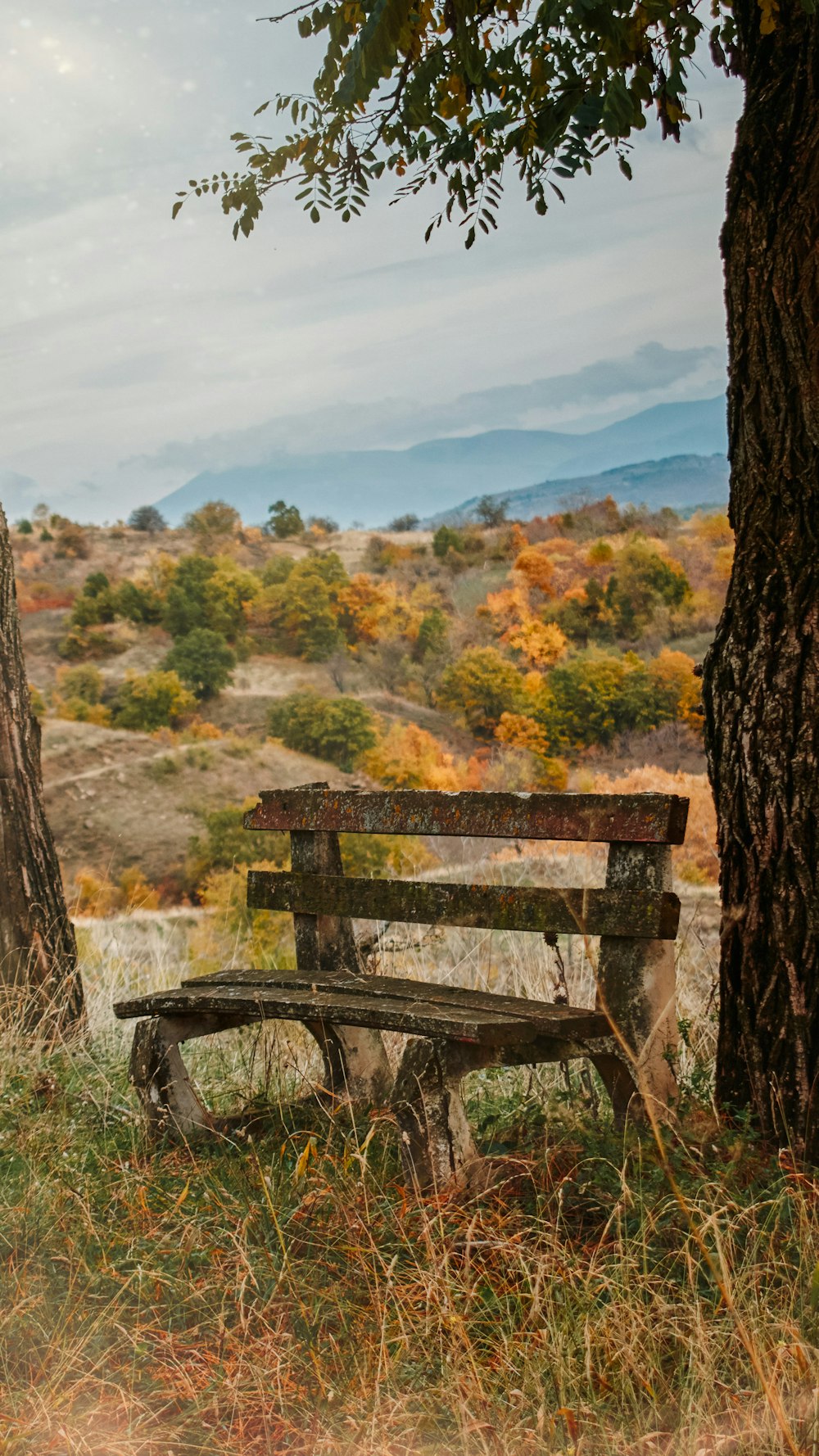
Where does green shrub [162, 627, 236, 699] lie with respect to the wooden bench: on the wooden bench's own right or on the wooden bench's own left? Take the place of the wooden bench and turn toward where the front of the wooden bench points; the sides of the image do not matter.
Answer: on the wooden bench's own right

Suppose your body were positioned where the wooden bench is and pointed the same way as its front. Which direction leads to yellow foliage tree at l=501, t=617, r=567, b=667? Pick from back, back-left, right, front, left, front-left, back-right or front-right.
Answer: back-right

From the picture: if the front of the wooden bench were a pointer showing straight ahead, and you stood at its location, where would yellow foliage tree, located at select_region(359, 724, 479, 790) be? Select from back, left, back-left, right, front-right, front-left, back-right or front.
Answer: back-right

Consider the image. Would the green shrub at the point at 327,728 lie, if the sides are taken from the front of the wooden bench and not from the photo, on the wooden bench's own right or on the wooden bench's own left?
on the wooden bench's own right

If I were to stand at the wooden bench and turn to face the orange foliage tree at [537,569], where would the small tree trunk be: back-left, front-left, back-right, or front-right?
front-left

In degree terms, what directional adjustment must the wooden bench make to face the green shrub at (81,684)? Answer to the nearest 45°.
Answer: approximately 135° to its right

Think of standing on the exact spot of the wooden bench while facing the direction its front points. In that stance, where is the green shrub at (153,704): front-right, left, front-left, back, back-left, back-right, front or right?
back-right

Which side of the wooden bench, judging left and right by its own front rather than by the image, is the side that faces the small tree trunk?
right

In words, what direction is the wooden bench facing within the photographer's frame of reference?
facing the viewer and to the left of the viewer

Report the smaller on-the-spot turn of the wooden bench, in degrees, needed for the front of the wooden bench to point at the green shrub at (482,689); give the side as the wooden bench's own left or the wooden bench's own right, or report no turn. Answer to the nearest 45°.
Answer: approximately 135° to the wooden bench's own right

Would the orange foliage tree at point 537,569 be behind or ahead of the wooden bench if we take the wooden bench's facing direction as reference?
behind

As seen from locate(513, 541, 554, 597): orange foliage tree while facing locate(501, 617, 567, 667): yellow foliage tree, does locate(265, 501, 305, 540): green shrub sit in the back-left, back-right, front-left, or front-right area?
back-right

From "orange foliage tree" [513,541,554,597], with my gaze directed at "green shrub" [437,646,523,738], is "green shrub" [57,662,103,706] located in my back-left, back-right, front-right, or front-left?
front-right

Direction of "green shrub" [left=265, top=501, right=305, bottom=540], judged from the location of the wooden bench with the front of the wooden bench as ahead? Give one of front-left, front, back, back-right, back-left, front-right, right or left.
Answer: back-right
